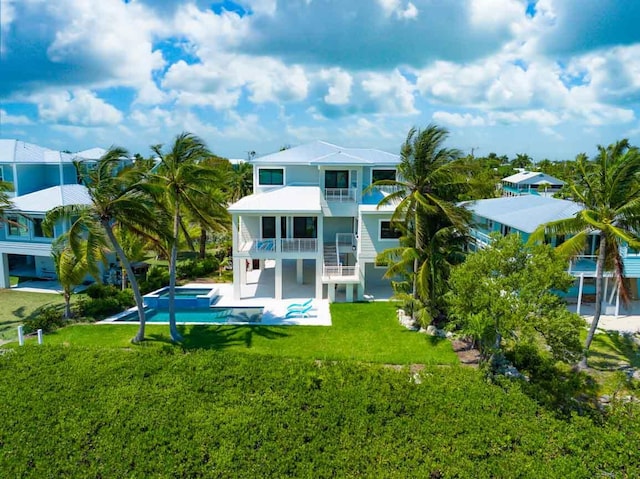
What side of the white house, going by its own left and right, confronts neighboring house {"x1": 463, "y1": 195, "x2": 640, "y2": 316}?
left

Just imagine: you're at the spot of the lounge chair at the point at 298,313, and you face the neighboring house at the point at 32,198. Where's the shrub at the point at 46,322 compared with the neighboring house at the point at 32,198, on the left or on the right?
left

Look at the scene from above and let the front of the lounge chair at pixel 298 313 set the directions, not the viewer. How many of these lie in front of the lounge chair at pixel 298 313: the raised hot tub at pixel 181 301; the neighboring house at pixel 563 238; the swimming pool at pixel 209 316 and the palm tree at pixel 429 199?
2

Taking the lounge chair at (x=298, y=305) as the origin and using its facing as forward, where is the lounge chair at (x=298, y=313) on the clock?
the lounge chair at (x=298, y=313) is roughly at 9 o'clock from the lounge chair at (x=298, y=305).

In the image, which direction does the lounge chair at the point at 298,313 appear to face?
to the viewer's left

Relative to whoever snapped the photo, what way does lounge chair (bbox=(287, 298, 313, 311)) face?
facing to the left of the viewer

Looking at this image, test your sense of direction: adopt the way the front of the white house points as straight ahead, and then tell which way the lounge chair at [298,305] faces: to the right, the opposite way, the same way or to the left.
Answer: to the right

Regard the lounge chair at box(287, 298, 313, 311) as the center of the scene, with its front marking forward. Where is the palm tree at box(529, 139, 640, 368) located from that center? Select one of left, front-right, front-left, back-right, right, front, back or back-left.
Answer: back-left

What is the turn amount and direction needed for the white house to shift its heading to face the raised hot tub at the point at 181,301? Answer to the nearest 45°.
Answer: approximately 45° to its right

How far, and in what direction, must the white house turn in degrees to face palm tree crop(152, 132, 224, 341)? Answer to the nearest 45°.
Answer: approximately 45° to its right
